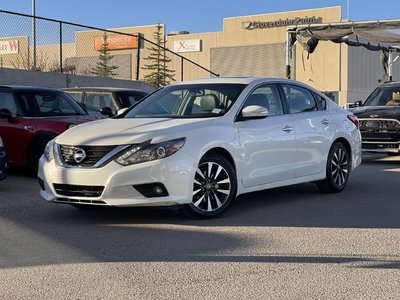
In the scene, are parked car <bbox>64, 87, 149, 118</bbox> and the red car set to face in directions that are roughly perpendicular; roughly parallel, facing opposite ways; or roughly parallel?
roughly parallel

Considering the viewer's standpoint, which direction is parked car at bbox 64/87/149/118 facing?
facing the viewer and to the right of the viewer

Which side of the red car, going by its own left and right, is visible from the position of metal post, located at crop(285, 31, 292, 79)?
left

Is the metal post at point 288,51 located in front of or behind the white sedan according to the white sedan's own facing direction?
behind

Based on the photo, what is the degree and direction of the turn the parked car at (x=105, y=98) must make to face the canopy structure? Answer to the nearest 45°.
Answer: approximately 90° to its left

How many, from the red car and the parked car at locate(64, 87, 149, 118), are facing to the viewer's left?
0

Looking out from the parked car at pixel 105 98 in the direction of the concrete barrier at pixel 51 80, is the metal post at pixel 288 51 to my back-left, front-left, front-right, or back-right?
front-right

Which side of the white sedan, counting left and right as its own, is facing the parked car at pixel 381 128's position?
back

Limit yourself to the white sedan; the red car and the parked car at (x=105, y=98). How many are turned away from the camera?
0

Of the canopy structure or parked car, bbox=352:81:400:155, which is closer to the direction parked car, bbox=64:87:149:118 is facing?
the parked car

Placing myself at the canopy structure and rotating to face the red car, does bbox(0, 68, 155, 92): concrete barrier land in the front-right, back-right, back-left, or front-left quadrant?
front-right

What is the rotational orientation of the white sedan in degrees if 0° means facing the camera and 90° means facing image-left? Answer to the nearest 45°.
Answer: approximately 45°
